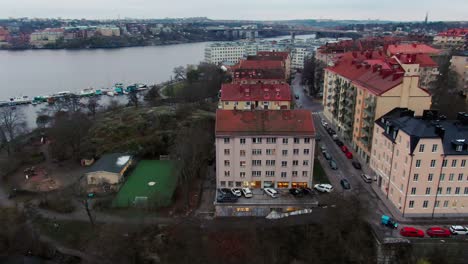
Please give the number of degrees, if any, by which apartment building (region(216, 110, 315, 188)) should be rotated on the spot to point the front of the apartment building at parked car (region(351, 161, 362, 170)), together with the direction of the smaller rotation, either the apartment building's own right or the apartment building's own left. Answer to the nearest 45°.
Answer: approximately 135° to the apartment building's own left

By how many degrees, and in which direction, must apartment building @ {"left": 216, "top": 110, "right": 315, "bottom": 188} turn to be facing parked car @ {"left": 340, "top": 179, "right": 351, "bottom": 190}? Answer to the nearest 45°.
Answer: approximately 90° to its left

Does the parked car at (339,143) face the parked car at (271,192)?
no

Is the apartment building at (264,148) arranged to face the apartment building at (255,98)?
no

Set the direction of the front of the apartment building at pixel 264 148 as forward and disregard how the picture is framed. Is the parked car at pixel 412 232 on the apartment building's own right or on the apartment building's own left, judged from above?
on the apartment building's own left

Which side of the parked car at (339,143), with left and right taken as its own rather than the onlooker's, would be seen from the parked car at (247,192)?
left

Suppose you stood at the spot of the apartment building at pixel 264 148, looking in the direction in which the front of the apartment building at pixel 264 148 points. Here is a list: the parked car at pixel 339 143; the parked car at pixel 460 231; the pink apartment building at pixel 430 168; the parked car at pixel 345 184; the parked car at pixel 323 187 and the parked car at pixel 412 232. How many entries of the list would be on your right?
0

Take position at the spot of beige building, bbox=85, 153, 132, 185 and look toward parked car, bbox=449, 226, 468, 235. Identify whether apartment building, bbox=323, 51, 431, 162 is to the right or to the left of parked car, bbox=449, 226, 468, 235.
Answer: left

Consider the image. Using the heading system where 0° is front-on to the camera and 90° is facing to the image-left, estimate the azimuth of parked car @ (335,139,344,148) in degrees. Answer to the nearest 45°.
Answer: approximately 135°

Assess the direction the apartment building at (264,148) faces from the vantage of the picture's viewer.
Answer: facing the viewer

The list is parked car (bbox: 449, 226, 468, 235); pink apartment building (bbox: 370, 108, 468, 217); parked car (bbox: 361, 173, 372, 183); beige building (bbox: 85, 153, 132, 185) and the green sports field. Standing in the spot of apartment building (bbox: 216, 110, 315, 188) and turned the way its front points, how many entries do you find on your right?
2

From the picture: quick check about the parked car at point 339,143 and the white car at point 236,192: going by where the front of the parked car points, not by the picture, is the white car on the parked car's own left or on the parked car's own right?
on the parked car's own left

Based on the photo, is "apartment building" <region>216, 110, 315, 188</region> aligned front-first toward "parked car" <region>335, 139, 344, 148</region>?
no

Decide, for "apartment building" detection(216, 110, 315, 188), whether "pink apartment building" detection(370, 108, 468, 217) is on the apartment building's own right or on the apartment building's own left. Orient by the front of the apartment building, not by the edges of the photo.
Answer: on the apartment building's own left
